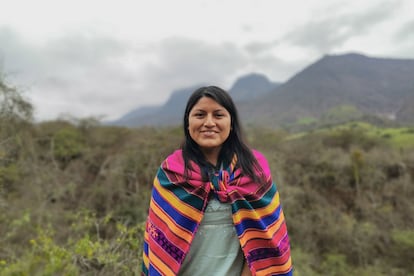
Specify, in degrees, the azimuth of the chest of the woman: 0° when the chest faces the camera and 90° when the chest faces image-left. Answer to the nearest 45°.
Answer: approximately 0°
